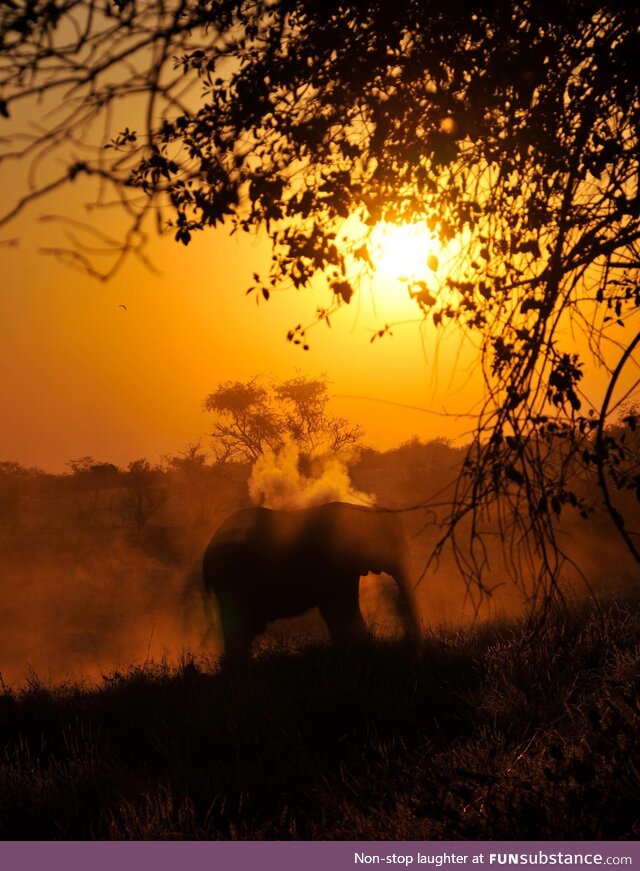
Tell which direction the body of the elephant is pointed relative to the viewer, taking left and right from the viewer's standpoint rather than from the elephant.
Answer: facing to the right of the viewer
